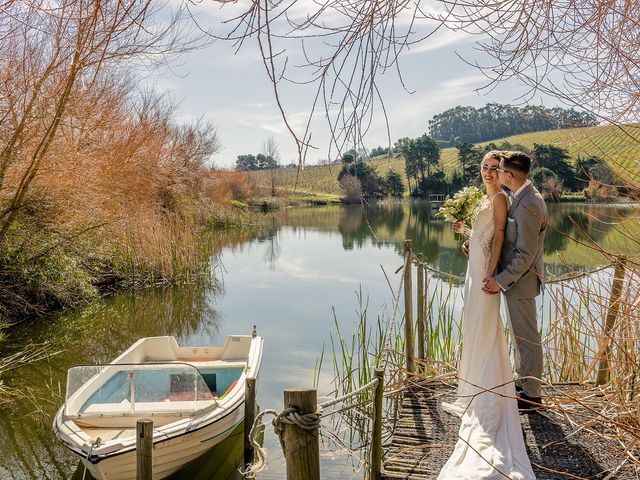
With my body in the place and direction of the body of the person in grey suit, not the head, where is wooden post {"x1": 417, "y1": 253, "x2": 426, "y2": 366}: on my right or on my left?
on my right

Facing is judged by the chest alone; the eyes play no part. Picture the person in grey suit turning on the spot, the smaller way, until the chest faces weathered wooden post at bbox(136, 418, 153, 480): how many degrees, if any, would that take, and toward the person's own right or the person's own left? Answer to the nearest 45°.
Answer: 0° — they already face it

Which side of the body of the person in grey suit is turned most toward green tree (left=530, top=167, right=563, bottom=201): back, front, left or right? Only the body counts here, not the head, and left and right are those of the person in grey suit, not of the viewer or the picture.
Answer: right

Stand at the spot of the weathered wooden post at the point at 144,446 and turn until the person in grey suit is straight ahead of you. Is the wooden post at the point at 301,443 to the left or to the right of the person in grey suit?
right

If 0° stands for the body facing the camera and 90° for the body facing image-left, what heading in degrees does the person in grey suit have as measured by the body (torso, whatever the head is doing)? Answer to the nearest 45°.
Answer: approximately 90°
